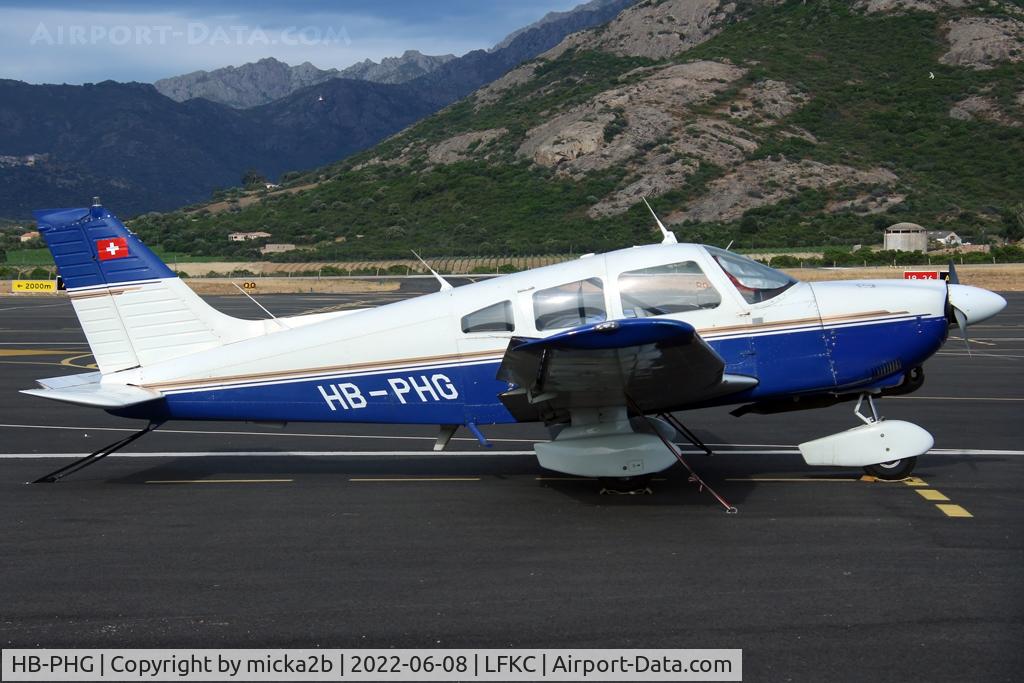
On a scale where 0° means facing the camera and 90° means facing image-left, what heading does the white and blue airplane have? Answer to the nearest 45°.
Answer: approximately 270°
